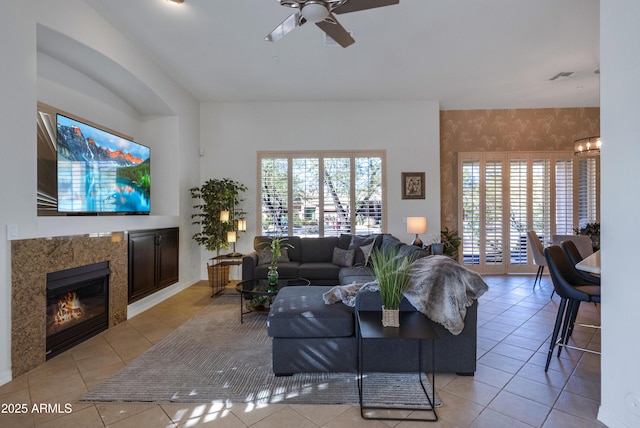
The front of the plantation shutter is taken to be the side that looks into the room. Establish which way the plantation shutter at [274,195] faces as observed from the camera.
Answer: facing the viewer

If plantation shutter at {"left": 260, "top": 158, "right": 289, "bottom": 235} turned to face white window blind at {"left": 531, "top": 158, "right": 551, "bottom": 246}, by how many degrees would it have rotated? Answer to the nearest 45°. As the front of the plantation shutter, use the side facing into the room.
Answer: approximately 90° to its left

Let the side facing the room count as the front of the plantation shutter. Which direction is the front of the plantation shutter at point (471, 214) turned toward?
toward the camera

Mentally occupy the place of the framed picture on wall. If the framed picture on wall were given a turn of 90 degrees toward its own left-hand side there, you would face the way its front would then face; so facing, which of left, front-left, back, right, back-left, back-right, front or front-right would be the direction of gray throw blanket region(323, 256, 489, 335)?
right

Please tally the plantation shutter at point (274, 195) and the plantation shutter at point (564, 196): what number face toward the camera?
2

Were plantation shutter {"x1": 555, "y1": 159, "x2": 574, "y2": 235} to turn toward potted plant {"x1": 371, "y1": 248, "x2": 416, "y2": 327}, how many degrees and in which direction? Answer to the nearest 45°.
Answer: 0° — it already faces it

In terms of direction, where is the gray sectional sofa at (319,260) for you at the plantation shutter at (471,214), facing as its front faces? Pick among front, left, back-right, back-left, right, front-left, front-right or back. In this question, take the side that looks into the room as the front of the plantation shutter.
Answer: front-right

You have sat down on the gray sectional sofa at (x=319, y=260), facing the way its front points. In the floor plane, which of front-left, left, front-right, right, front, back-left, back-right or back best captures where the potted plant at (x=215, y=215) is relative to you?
right

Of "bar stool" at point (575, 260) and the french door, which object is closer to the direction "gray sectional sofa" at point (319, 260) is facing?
the bar stool

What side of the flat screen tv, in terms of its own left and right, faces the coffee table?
front

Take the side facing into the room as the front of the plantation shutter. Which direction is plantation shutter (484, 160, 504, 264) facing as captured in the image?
toward the camera

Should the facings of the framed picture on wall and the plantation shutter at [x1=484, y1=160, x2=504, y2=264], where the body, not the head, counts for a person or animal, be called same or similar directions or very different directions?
same or similar directions

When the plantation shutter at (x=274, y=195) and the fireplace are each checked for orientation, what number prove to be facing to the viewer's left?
0
